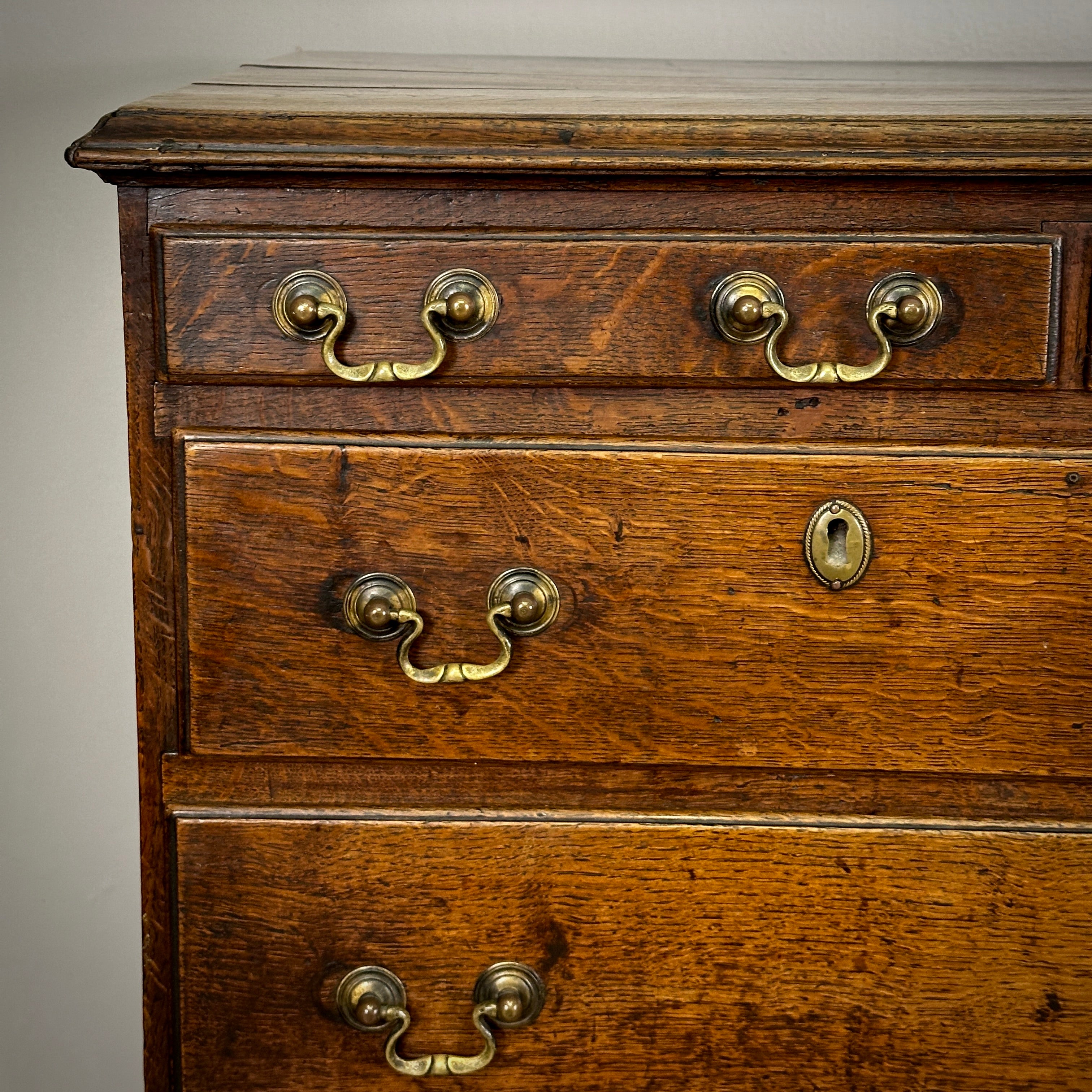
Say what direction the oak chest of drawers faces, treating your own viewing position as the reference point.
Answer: facing the viewer
